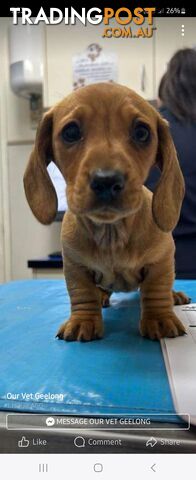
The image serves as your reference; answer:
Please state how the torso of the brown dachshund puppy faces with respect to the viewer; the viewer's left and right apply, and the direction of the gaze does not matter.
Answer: facing the viewer
